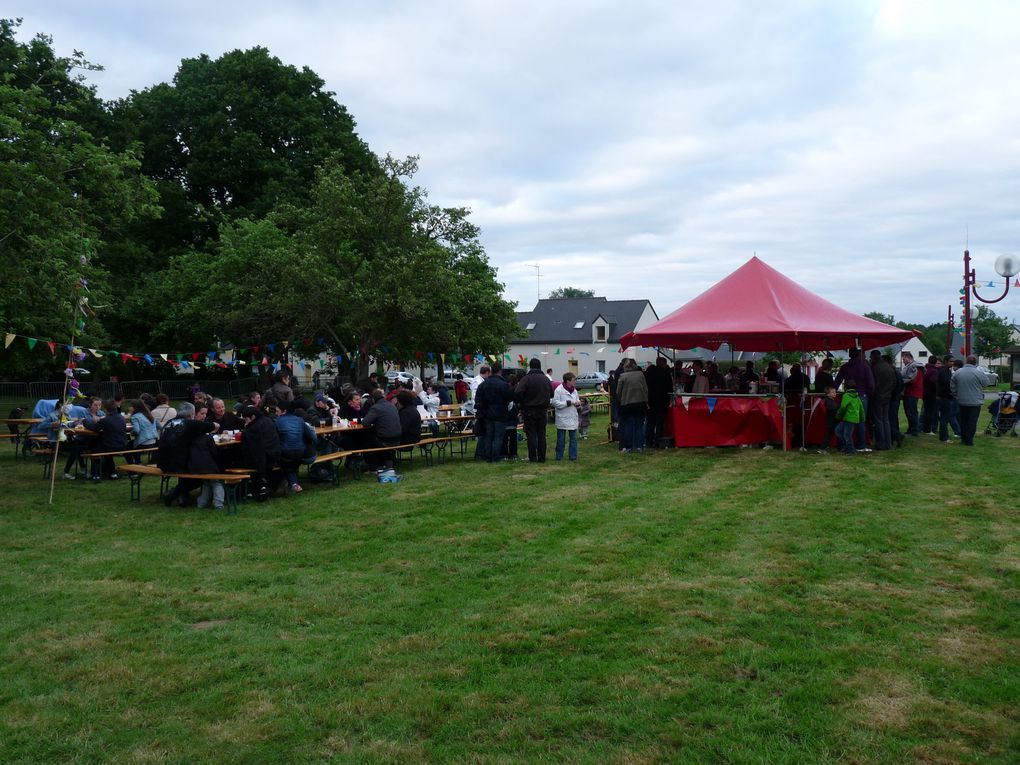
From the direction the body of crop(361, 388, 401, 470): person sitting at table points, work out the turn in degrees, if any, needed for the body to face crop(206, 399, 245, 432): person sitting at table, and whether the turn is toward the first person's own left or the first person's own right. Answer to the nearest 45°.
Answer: approximately 45° to the first person's own left

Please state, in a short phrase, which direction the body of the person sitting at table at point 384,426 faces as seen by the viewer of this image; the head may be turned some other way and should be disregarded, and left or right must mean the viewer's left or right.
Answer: facing away from the viewer and to the left of the viewer

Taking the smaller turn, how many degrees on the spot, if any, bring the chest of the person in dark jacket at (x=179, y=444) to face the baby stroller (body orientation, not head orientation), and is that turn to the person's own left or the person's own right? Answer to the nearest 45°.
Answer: approximately 45° to the person's own right

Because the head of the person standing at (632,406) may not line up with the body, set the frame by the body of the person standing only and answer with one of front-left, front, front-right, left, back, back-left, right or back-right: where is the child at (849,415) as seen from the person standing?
right

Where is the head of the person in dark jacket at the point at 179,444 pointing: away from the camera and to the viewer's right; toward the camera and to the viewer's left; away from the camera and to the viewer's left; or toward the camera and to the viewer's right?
away from the camera and to the viewer's right

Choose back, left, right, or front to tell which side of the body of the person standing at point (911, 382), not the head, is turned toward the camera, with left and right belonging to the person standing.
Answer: left

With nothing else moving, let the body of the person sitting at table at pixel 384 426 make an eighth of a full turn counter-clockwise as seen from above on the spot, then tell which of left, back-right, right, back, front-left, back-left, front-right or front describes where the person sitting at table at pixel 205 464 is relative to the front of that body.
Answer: front-left

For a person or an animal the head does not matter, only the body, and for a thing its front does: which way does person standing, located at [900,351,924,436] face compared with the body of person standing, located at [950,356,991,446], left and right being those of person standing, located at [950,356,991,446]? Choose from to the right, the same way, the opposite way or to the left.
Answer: to the left

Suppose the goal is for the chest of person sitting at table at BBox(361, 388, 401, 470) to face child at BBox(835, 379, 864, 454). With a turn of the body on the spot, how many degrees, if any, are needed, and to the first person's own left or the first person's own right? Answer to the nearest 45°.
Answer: approximately 135° to the first person's own right
